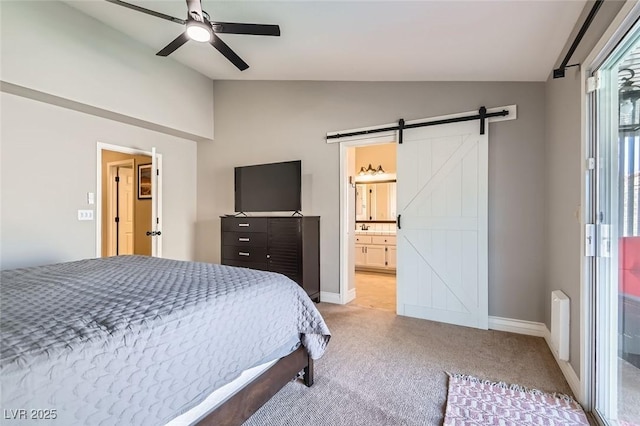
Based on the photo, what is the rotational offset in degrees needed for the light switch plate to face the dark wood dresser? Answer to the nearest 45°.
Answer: approximately 45° to its left

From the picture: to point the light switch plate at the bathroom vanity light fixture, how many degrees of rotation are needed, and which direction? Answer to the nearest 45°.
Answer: approximately 90° to its left

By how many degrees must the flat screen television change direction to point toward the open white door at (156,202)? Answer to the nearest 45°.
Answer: approximately 45° to its right

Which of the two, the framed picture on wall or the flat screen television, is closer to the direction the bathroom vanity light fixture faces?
the flat screen television

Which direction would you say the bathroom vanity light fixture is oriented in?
toward the camera

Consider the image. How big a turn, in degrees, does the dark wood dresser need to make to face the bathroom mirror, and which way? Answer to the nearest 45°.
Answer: approximately 180°

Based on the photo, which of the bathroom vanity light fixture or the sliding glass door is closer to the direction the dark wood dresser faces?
the sliding glass door

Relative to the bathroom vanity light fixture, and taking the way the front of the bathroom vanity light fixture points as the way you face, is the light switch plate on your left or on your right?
on your right

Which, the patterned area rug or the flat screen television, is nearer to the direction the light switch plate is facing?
the patterned area rug

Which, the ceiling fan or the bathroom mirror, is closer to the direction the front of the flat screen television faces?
the ceiling fan

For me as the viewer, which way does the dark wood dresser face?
facing the viewer and to the left of the viewer

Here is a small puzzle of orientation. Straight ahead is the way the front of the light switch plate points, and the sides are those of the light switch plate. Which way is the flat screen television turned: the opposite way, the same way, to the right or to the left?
to the right

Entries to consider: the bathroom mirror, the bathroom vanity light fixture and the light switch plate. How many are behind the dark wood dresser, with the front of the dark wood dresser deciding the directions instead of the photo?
2

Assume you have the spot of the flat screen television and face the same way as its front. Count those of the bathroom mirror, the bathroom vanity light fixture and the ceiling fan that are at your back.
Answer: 2
